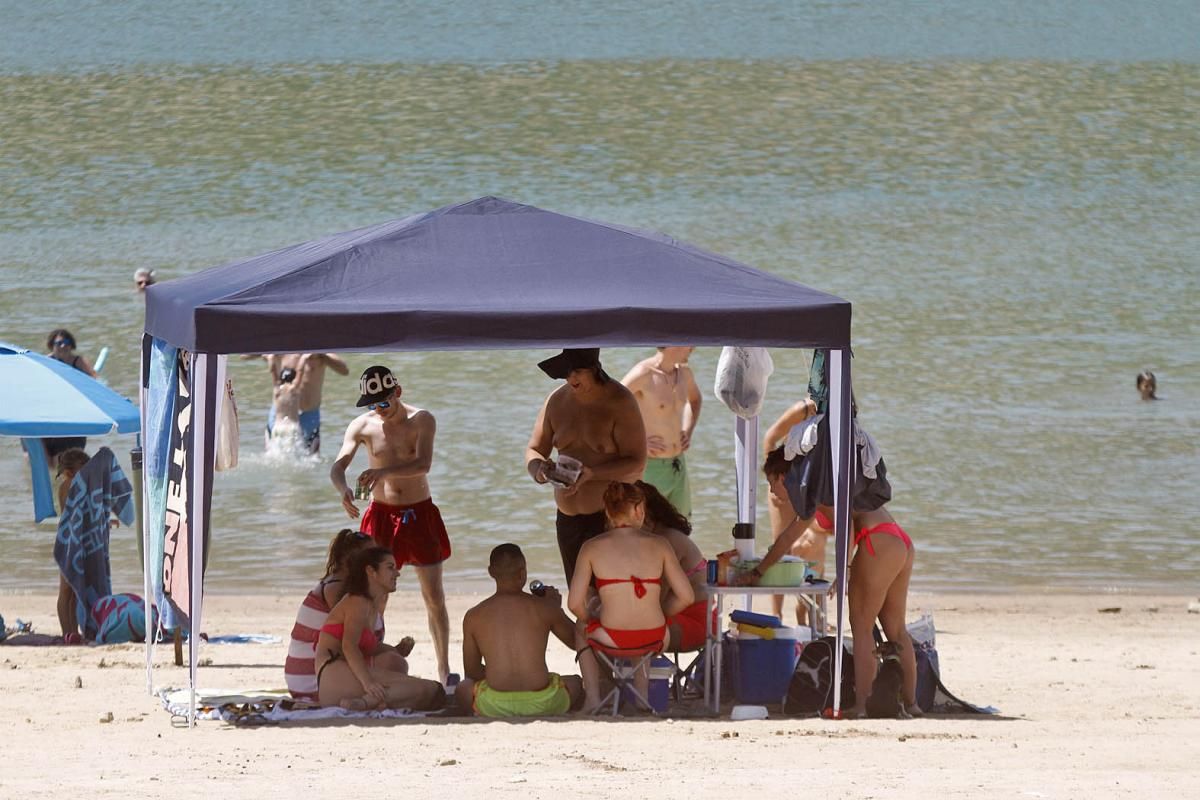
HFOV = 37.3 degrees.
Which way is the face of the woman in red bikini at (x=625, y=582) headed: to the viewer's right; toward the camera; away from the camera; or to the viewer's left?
away from the camera

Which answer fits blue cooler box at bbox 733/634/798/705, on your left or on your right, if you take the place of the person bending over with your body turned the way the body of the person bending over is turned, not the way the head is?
on your left

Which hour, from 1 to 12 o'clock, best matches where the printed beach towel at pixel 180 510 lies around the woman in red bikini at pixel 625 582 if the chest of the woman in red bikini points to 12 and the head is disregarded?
The printed beach towel is roughly at 9 o'clock from the woman in red bikini.

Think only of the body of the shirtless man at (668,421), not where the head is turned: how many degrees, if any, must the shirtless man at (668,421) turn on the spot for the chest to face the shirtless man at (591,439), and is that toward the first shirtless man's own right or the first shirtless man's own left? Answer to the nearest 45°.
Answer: approximately 45° to the first shirtless man's own right

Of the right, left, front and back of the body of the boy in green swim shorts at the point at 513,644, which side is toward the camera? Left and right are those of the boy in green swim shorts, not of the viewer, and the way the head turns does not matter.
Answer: back

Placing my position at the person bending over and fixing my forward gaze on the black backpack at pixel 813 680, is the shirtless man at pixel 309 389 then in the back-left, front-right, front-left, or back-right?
back-right

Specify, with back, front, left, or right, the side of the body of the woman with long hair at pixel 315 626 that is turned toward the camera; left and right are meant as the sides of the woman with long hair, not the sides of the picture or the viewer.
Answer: right

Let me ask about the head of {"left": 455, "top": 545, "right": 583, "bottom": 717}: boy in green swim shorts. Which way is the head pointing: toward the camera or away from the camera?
away from the camera

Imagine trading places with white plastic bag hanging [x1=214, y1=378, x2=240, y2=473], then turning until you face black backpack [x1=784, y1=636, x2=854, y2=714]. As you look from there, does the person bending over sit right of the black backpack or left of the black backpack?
left

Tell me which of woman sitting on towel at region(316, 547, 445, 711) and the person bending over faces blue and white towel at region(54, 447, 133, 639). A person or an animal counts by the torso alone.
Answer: the person bending over

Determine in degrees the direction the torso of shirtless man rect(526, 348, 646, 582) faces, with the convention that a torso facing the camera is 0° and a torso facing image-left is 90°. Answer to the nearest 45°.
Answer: approximately 45°

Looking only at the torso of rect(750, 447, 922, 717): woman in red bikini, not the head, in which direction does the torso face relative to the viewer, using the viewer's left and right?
facing away from the viewer and to the left of the viewer

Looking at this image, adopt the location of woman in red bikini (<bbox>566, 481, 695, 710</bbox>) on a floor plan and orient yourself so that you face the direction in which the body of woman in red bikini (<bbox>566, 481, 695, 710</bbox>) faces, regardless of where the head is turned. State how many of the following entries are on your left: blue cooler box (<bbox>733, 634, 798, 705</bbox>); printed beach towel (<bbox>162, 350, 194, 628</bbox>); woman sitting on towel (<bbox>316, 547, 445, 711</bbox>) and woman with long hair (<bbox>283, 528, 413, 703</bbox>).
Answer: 3
